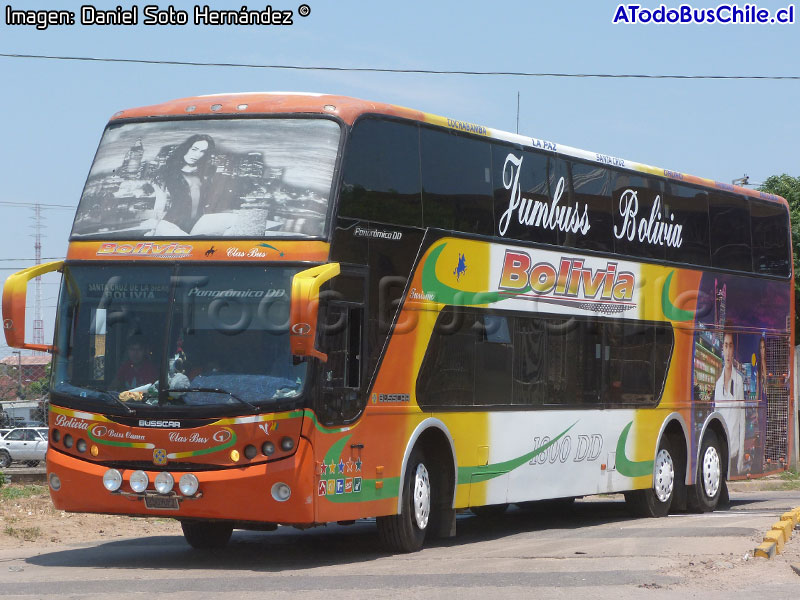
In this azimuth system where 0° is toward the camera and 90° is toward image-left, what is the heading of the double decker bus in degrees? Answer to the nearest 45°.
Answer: approximately 45°

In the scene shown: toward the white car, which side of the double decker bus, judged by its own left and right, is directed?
right
